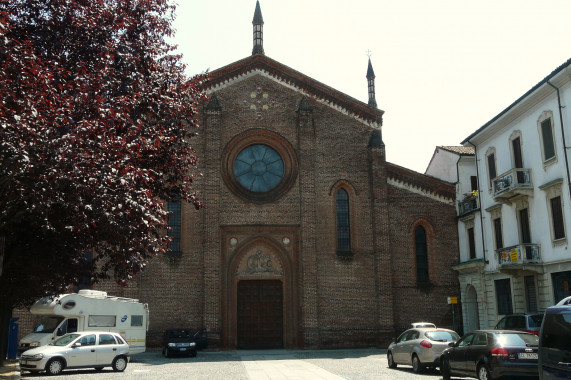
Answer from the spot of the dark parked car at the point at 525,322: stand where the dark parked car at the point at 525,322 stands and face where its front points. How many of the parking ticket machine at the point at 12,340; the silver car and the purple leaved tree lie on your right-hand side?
0

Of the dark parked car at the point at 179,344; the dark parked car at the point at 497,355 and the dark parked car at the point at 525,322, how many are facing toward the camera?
1

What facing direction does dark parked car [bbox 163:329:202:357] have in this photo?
toward the camera

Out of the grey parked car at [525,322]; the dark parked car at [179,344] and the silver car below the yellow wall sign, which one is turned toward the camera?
the dark parked car at [179,344]

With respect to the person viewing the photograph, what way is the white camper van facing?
facing the viewer and to the left of the viewer

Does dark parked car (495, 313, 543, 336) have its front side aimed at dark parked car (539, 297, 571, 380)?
no

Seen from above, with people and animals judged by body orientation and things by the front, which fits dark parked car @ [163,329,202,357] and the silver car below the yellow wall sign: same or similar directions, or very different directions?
very different directions

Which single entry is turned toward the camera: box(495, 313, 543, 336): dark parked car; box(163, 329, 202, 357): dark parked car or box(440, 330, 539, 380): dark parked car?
box(163, 329, 202, 357): dark parked car

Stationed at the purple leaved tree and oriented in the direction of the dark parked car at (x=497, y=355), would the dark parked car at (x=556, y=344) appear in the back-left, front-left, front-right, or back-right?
front-right

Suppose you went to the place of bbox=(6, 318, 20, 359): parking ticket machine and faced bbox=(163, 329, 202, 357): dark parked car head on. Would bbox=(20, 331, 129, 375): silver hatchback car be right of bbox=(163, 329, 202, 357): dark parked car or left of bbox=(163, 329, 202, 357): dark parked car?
right

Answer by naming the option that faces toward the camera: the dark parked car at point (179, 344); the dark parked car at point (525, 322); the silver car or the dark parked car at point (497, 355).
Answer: the dark parked car at point (179, 344)

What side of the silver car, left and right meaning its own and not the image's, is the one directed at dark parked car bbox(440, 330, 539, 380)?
back

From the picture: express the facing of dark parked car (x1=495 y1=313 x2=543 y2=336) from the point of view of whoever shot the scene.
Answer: facing away from the viewer and to the left of the viewer

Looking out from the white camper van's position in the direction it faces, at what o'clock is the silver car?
The silver car is roughly at 9 o'clock from the white camper van.
